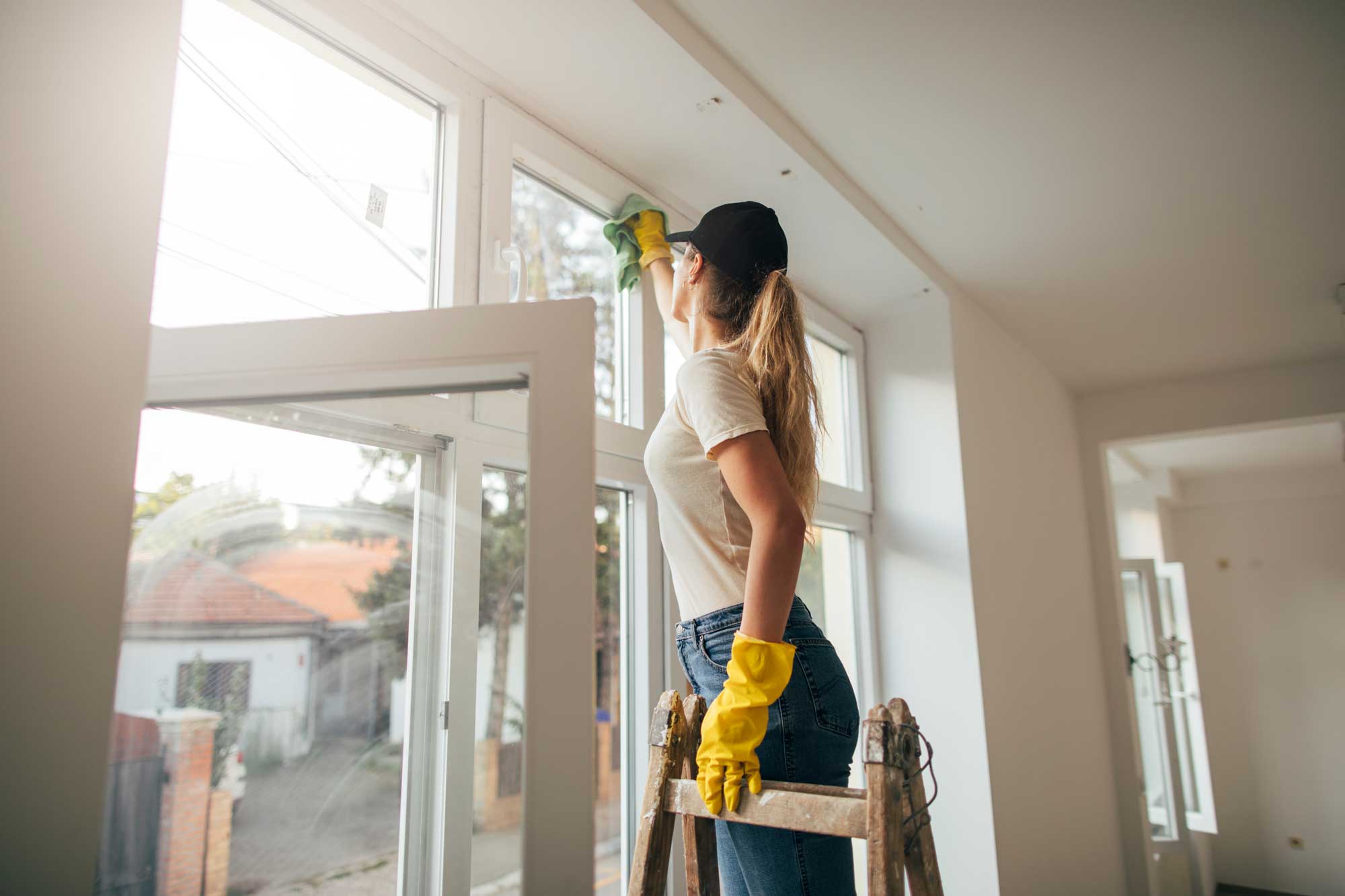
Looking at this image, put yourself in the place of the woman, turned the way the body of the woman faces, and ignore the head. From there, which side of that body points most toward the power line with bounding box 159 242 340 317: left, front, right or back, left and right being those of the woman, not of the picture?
front

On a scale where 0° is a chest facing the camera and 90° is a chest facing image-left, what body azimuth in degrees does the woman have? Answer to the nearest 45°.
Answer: approximately 90°

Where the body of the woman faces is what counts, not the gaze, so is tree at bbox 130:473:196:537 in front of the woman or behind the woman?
in front

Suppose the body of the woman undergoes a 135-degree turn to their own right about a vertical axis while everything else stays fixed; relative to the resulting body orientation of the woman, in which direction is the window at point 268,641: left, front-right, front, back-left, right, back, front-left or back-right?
back

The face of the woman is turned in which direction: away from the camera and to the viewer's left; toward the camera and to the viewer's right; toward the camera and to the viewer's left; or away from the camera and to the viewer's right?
away from the camera and to the viewer's left

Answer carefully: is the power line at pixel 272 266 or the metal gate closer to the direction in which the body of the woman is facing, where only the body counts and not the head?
the power line
